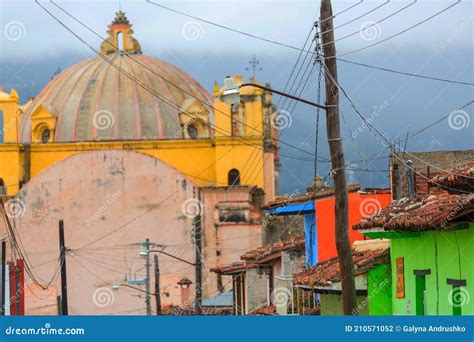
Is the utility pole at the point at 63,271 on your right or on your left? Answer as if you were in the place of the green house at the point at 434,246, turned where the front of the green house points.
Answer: on your right

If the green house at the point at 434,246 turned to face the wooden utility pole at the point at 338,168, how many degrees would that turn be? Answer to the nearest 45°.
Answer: approximately 90° to its right

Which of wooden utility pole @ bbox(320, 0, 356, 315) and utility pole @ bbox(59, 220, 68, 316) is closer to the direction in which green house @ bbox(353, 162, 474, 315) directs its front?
the wooden utility pole

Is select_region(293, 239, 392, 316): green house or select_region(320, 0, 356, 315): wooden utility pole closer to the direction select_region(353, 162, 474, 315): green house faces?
the wooden utility pole

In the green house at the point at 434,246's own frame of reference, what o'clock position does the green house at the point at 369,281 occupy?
the green house at the point at 369,281 is roughly at 4 o'clock from the green house at the point at 434,246.

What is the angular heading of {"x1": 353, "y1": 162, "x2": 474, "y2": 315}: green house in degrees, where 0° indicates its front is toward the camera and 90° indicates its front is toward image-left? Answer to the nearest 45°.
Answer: approximately 45°
